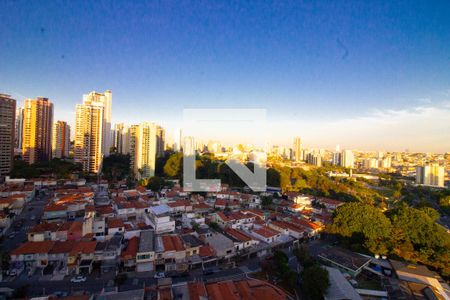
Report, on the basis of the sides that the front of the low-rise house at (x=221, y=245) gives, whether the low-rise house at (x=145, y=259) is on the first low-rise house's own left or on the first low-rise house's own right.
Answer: on the first low-rise house's own right

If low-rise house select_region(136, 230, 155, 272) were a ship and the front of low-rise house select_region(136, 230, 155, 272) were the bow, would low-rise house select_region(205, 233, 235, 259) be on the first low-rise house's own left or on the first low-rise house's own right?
on the first low-rise house's own left

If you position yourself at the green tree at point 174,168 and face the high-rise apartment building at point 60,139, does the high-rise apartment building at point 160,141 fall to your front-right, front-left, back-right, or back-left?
front-right

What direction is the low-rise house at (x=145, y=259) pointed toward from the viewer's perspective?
toward the camera

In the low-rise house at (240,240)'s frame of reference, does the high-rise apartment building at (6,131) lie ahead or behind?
behind

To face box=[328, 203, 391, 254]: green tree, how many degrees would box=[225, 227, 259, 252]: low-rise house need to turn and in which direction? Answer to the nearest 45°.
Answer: approximately 45° to its left

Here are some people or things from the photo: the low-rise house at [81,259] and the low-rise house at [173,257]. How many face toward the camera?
2

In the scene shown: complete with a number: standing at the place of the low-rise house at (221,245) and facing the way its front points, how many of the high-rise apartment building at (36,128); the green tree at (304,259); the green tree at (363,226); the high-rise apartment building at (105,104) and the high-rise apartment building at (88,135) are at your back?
3

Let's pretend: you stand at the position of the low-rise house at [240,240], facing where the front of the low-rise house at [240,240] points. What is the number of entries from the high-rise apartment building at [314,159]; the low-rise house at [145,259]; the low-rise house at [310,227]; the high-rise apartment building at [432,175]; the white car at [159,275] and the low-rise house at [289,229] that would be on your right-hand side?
2

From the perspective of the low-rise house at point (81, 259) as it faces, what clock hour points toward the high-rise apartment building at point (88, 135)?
The high-rise apartment building is roughly at 6 o'clock from the low-rise house.

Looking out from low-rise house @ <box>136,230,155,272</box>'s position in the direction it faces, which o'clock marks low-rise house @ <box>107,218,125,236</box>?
low-rise house @ <box>107,218,125,236</box> is roughly at 5 o'clock from low-rise house @ <box>136,230,155,272</box>.
